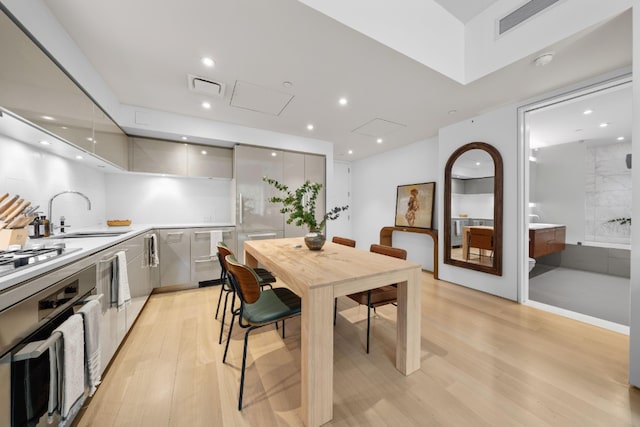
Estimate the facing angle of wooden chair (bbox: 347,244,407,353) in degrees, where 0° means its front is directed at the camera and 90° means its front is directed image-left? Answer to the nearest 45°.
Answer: approximately 45°

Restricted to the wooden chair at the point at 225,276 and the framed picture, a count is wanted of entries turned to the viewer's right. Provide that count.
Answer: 1

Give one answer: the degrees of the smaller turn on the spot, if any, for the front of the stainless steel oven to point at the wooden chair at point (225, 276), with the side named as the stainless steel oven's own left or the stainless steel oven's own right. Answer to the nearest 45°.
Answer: approximately 90° to the stainless steel oven's own left

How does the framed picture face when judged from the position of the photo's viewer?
facing the viewer and to the left of the viewer

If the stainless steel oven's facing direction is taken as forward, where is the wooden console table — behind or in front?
in front

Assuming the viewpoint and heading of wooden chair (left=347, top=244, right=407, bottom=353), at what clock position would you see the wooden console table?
The wooden console table is roughly at 5 o'clock from the wooden chair.

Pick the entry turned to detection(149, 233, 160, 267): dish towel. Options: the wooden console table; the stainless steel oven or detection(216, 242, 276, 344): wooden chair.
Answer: the wooden console table

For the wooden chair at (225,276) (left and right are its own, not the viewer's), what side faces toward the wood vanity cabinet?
front

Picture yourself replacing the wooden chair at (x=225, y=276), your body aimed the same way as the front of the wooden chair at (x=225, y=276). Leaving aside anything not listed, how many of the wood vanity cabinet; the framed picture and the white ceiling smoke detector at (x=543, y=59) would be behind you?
0

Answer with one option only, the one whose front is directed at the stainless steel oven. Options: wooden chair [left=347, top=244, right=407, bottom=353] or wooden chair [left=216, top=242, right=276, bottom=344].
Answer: wooden chair [left=347, top=244, right=407, bottom=353]

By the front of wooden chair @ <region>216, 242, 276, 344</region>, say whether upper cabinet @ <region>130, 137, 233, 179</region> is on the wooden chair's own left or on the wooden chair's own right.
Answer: on the wooden chair's own left

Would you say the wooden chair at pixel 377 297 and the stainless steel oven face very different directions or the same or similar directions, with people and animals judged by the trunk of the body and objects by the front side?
very different directions

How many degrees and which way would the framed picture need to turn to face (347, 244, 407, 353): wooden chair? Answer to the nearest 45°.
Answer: approximately 45° to its left

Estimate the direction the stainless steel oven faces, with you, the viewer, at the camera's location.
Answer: facing the viewer and to the right of the viewer
